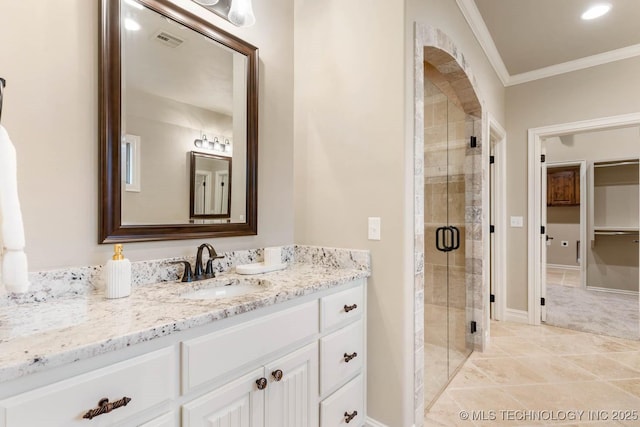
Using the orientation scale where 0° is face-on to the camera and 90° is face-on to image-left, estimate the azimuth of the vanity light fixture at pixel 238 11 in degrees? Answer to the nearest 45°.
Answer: approximately 315°

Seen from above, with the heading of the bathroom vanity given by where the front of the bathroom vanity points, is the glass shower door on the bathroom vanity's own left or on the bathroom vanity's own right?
on the bathroom vanity's own left

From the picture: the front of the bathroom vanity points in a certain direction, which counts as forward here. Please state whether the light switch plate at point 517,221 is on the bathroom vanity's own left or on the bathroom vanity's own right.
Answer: on the bathroom vanity's own left

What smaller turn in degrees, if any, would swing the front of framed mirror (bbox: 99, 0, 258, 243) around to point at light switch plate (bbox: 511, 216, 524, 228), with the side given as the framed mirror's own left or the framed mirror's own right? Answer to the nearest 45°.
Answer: approximately 45° to the framed mirror's own left

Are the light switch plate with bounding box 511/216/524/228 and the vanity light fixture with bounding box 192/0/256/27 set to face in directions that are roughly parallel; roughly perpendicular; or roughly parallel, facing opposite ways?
roughly perpendicular

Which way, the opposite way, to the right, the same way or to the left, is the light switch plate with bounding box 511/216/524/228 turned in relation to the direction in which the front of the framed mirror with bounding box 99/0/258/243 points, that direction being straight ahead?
to the right

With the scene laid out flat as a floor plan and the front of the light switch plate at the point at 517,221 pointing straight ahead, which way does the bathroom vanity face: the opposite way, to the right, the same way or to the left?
to the left
